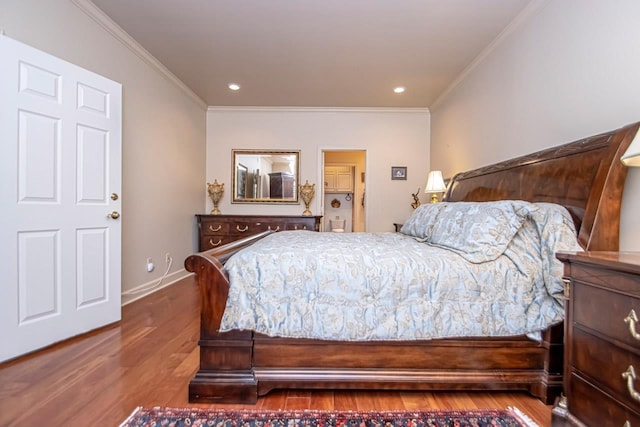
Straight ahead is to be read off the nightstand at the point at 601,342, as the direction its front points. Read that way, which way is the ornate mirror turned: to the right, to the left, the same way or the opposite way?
to the left

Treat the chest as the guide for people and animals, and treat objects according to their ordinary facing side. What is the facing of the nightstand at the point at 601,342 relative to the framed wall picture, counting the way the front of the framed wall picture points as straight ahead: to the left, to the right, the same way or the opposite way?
to the right

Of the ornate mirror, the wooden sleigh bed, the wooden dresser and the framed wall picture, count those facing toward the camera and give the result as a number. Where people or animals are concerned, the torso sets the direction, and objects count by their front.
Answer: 3

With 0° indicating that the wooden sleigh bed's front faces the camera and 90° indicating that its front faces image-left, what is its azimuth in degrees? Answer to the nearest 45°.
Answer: approximately 90°

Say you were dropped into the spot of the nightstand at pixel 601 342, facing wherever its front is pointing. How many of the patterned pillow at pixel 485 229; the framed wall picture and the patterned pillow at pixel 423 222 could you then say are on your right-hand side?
3

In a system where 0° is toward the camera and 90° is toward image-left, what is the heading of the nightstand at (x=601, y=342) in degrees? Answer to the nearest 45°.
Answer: approximately 45°

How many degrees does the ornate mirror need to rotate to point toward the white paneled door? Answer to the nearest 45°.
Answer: approximately 45° to its right

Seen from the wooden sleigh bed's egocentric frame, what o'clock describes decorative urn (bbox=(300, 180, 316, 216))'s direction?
The decorative urn is roughly at 2 o'clock from the wooden sleigh bed.
